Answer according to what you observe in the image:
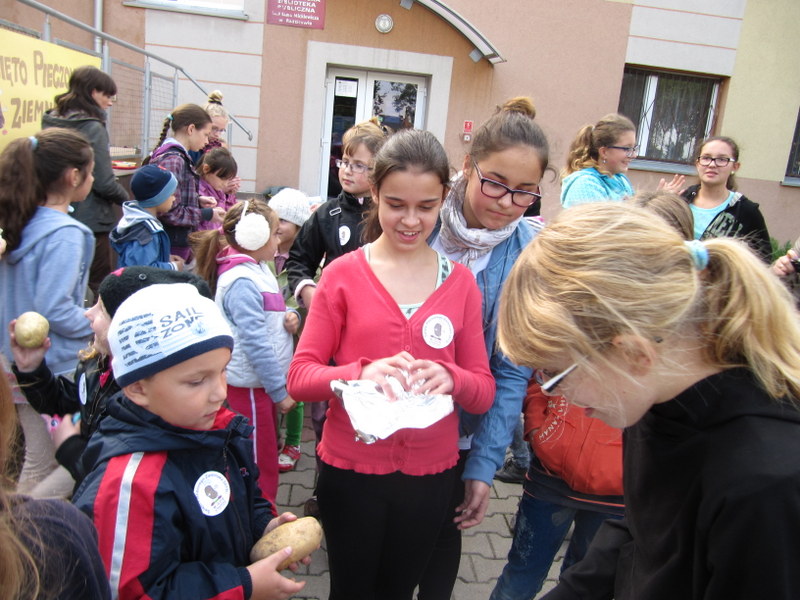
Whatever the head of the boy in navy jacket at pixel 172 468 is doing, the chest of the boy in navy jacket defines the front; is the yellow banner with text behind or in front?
behind

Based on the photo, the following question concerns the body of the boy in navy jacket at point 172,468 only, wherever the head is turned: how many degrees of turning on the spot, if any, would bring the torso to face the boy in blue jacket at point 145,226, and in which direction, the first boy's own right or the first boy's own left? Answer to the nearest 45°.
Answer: approximately 135° to the first boy's own left

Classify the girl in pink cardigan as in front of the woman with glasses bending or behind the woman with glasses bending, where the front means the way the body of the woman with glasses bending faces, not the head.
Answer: in front

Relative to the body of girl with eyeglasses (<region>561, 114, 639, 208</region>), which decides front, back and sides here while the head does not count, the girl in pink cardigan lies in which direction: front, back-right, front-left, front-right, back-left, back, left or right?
right

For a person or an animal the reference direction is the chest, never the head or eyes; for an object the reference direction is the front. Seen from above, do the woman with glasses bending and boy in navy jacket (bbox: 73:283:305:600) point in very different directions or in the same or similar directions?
very different directions

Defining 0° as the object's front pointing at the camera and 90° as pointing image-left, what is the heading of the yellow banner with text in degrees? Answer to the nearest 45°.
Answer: approximately 315°

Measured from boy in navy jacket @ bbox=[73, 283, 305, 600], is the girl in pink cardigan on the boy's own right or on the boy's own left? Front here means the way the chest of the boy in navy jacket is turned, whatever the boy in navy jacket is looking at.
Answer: on the boy's own left

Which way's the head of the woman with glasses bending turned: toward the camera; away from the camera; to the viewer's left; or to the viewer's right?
to the viewer's left

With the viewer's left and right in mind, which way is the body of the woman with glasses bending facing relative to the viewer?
facing to the left of the viewer

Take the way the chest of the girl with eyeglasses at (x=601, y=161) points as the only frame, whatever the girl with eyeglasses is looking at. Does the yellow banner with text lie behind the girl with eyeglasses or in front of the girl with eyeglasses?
behind

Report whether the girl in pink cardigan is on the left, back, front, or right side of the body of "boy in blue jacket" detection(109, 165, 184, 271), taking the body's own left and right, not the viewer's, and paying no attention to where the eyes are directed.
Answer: right

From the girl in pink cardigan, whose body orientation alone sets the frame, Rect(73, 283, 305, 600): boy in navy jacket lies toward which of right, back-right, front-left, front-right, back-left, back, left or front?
front-right
